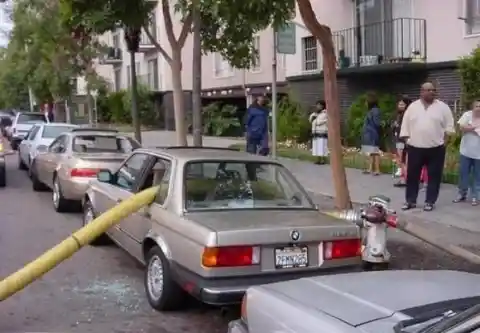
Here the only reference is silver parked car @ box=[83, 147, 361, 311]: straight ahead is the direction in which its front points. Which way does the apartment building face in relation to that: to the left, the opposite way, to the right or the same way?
to the left

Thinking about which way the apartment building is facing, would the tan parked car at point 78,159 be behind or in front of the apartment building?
in front

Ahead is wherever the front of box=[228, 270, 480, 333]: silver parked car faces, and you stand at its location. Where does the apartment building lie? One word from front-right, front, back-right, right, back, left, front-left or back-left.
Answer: front-right

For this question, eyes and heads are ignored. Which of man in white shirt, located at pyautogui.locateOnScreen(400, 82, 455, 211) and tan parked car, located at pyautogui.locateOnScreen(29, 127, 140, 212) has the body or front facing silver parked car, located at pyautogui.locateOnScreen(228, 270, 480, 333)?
the man in white shirt

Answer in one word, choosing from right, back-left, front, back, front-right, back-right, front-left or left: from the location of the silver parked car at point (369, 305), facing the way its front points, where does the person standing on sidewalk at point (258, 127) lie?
front-right

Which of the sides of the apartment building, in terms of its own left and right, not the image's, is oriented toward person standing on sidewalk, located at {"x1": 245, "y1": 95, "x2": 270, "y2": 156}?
front

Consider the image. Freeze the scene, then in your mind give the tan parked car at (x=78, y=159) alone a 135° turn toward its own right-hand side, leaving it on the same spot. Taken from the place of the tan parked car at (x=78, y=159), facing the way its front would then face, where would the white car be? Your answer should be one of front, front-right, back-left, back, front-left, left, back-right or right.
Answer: left

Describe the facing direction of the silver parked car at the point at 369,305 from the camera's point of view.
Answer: facing away from the viewer and to the left of the viewer

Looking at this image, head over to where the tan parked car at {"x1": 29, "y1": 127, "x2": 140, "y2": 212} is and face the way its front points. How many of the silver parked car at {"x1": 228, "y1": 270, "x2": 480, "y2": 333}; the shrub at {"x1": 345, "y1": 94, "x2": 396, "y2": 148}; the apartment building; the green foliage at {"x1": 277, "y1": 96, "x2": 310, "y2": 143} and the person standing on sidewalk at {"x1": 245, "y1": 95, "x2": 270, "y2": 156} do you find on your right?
4

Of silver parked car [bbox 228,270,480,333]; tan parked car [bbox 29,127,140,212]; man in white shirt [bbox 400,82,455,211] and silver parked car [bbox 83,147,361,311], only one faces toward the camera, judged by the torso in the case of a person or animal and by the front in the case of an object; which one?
the man in white shirt

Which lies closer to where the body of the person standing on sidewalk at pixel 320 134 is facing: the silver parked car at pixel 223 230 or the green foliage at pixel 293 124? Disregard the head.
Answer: the silver parked car

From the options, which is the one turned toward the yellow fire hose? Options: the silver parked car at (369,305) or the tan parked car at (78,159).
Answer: the silver parked car at (369,305)

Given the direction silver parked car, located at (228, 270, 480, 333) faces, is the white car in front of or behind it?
in front

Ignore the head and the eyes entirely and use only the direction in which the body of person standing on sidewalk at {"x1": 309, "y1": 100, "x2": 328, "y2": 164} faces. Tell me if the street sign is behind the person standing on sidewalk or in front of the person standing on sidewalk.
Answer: in front
